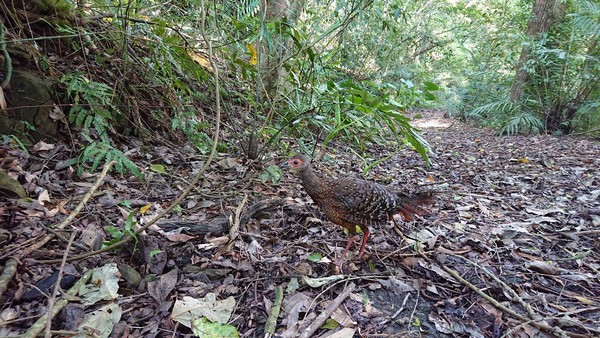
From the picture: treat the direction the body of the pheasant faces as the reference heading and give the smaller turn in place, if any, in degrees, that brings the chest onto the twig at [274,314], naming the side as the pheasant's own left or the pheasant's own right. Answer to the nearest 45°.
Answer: approximately 90° to the pheasant's own left

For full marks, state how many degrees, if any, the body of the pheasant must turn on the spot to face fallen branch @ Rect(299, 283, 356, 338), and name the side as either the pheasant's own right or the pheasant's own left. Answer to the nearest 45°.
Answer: approximately 90° to the pheasant's own left

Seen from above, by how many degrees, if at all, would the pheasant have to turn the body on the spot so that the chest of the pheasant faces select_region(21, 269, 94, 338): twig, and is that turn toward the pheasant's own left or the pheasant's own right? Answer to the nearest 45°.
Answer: approximately 45° to the pheasant's own left

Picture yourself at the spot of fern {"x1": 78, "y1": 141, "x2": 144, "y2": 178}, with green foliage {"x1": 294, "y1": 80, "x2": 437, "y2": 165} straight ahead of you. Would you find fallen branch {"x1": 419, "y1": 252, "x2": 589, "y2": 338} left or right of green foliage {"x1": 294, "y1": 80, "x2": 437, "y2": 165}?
right

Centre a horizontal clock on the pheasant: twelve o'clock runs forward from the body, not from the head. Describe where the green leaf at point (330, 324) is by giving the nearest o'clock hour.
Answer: The green leaf is roughly at 9 o'clock from the pheasant.

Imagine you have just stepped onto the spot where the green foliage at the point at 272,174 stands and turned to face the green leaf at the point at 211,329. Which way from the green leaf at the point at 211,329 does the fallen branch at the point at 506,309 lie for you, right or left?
left

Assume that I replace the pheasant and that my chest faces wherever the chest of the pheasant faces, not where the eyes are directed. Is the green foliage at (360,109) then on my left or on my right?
on my right

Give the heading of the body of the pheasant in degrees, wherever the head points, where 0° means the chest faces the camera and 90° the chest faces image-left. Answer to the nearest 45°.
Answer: approximately 90°
